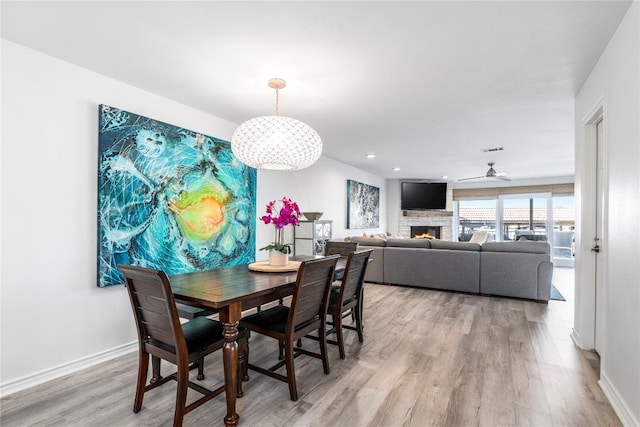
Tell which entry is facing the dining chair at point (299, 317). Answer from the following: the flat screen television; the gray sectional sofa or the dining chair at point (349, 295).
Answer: the flat screen television

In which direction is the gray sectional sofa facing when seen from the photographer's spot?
facing away from the viewer

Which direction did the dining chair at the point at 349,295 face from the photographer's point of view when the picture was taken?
facing away from the viewer and to the left of the viewer

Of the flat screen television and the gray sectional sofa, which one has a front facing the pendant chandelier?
the flat screen television

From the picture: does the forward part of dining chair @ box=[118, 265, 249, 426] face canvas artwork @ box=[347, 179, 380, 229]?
yes

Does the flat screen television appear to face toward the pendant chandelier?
yes

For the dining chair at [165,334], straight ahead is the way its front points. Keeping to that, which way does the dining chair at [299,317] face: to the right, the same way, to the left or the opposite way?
to the left

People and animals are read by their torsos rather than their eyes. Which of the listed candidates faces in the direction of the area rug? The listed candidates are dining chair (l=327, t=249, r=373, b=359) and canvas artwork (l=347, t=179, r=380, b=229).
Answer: the canvas artwork

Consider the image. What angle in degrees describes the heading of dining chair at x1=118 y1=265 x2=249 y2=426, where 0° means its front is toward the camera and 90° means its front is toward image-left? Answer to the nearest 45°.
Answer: approximately 225°

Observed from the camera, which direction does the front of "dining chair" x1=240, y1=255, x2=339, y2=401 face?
facing away from the viewer and to the left of the viewer

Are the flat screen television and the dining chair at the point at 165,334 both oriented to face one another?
yes

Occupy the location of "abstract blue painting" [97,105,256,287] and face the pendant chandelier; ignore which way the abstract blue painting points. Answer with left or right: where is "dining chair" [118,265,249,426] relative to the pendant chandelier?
right

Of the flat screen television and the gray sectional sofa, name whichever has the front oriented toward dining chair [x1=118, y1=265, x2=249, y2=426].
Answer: the flat screen television
